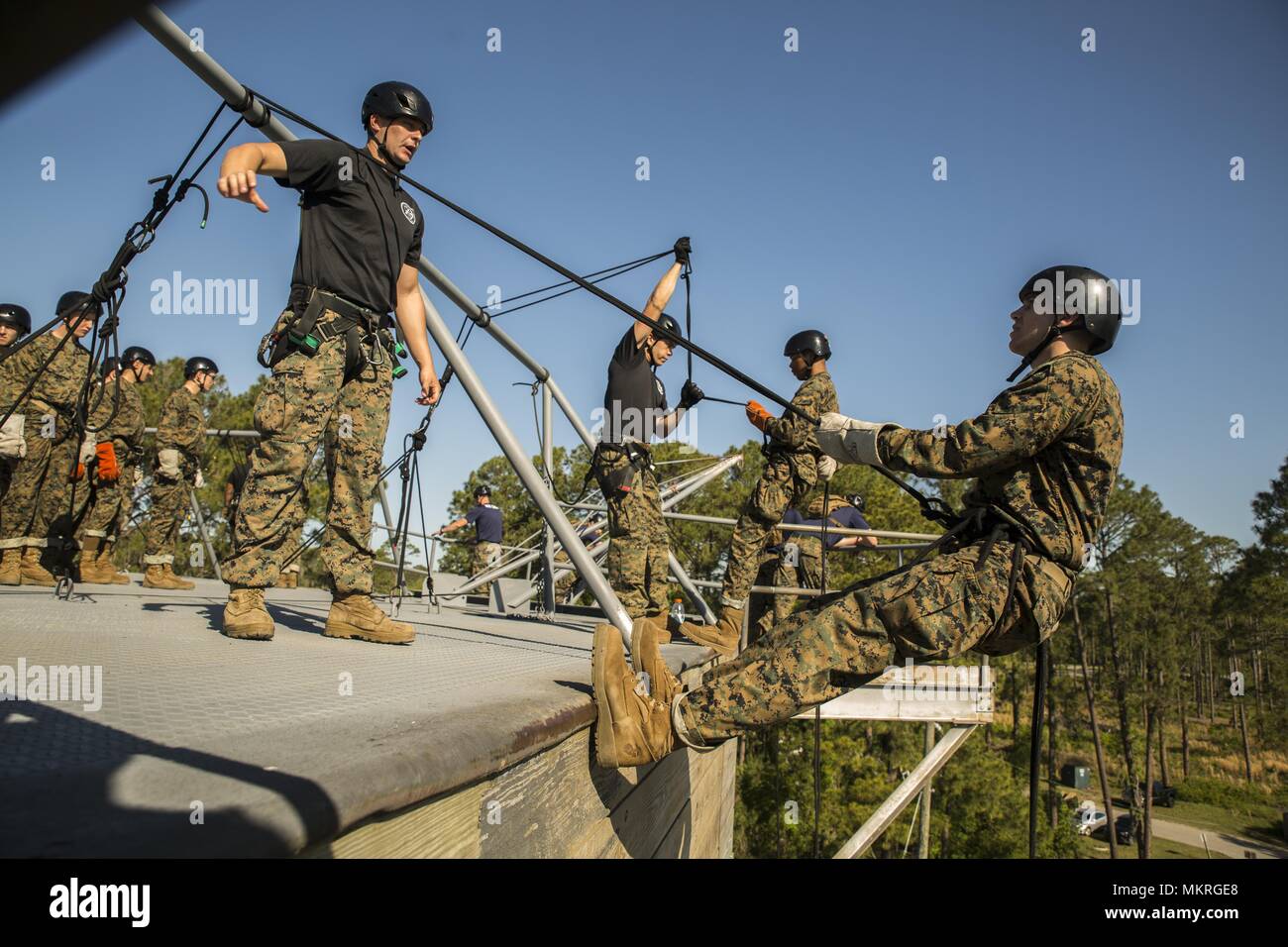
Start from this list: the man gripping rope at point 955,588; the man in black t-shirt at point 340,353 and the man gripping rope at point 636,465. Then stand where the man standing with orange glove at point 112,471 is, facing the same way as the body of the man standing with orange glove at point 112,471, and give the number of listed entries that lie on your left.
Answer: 0

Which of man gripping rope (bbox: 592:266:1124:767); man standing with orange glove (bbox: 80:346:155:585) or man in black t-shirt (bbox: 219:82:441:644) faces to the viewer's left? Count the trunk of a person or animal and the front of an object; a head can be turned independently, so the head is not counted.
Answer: man gripping rope (bbox: 592:266:1124:767)

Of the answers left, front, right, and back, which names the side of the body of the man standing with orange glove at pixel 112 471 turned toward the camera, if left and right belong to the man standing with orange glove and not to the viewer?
right

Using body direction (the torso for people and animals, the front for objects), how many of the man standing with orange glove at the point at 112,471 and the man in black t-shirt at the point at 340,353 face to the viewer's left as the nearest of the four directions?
0

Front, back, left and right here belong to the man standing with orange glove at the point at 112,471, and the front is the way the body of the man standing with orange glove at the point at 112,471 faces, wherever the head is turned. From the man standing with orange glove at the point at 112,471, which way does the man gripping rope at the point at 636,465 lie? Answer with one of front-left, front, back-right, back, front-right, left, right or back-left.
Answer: front-right

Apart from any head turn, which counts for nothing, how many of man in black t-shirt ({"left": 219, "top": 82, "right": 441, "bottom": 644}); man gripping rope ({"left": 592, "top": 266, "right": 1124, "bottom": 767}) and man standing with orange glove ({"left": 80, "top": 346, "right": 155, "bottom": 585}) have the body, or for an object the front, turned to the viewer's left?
1

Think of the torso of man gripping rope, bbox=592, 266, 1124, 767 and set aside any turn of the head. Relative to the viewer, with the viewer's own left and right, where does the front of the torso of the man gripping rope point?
facing to the left of the viewer

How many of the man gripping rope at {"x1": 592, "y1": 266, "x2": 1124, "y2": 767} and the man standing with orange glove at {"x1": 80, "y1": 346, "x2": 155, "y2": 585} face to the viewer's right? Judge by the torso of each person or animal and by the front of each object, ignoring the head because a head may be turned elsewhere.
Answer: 1

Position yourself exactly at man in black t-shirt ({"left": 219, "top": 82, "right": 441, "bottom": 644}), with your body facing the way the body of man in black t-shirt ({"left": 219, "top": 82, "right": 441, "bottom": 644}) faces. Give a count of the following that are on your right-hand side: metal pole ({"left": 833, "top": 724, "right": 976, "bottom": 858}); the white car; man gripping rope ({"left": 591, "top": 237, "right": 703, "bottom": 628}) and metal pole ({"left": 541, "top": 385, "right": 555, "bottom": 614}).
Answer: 0

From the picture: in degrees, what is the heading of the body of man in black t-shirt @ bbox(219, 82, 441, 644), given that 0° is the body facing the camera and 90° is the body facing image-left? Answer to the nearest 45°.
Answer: approximately 315°
